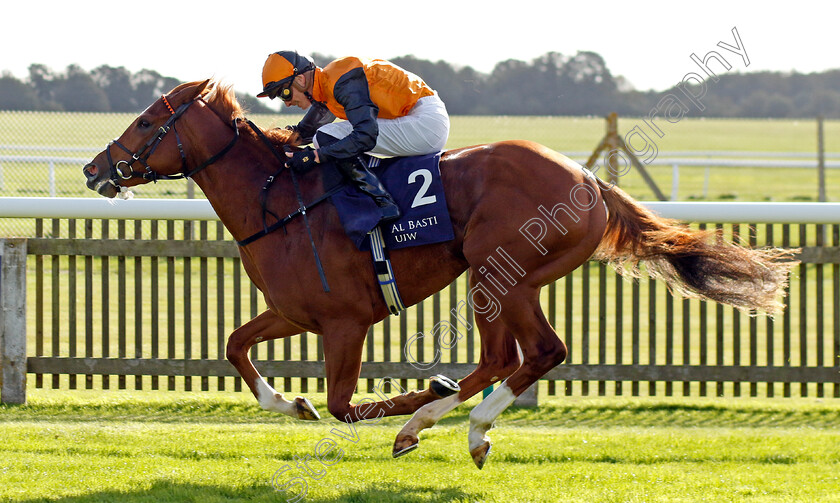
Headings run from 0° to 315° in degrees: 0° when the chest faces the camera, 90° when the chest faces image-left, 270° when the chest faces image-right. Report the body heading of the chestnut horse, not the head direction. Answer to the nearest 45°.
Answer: approximately 90°

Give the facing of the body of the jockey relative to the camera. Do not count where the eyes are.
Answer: to the viewer's left
